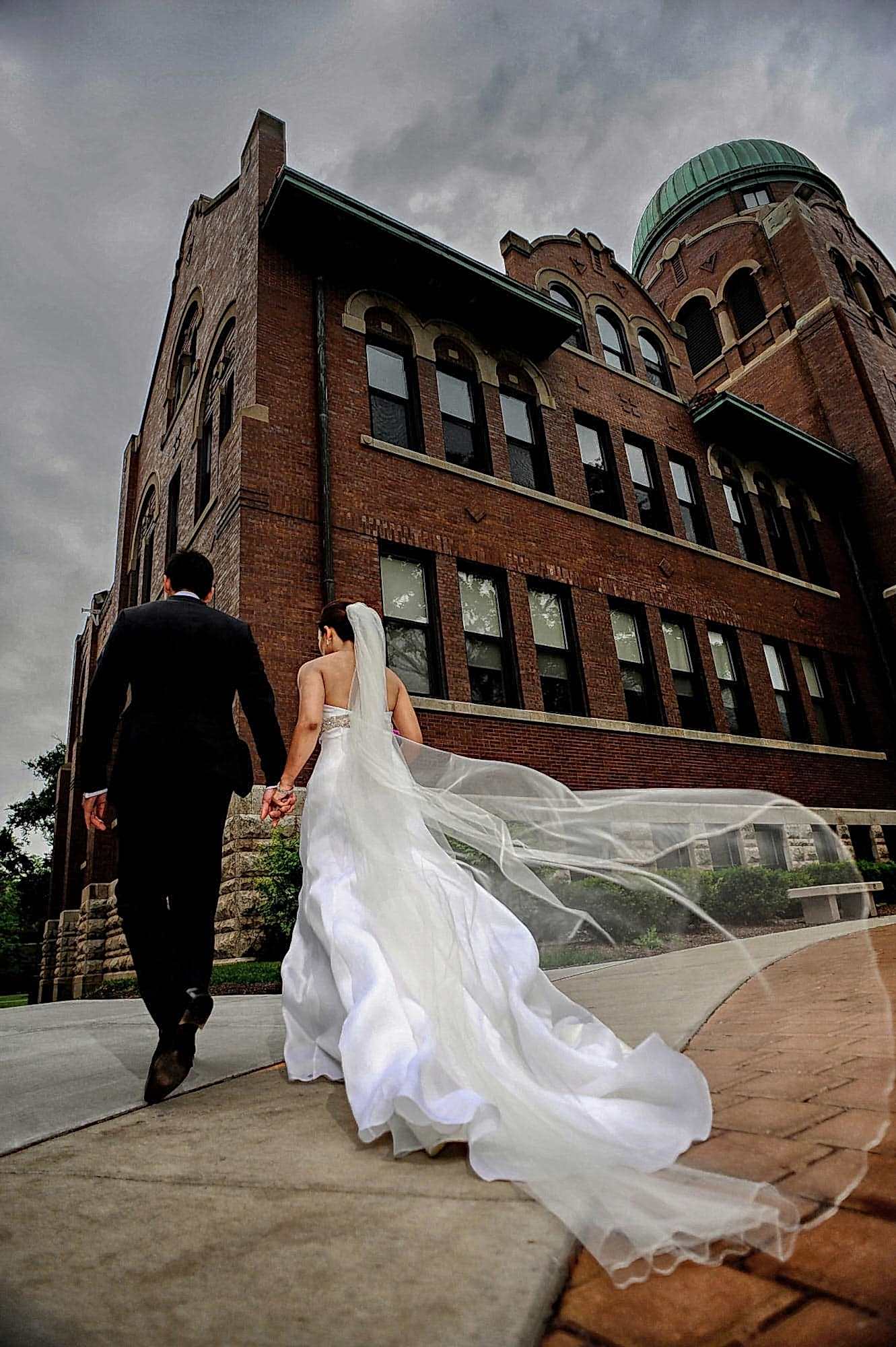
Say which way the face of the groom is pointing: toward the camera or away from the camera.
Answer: away from the camera

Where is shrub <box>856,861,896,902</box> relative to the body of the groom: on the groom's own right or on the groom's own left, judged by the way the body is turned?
on the groom's own right

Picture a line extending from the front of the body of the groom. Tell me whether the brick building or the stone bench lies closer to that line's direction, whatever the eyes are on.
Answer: the brick building

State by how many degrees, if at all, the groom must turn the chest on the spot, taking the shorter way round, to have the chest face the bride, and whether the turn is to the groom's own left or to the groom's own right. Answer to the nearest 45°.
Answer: approximately 135° to the groom's own right

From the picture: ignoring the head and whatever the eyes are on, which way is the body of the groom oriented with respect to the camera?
away from the camera

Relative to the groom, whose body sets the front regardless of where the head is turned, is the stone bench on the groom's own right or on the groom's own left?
on the groom's own right

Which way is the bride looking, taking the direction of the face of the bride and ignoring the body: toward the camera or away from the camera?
away from the camera
